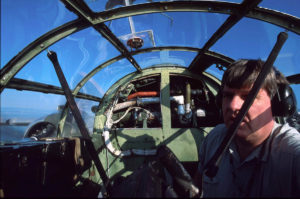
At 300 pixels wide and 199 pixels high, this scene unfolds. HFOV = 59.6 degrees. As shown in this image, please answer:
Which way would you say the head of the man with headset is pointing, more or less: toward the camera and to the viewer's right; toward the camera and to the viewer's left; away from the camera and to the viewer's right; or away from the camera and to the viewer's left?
toward the camera and to the viewer's left

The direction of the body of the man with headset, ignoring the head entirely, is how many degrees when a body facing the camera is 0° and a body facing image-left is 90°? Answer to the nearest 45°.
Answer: approximately 45°
